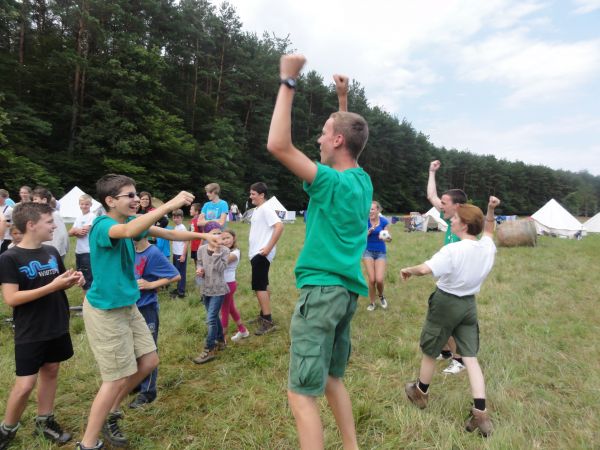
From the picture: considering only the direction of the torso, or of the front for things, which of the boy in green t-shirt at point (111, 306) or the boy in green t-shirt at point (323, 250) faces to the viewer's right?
the boy in green t-shirt at point (111, 306)

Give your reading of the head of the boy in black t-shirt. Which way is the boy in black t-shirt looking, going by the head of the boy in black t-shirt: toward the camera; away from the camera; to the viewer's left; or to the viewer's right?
to the viewer's right

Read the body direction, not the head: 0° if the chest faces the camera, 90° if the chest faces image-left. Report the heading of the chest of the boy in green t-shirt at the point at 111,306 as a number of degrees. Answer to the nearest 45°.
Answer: approximately 270°

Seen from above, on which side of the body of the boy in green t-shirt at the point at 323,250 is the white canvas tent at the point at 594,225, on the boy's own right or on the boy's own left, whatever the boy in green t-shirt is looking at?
on the boy's own right

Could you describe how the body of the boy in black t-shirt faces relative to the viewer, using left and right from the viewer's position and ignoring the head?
facing the viewer and to the right of the viewer

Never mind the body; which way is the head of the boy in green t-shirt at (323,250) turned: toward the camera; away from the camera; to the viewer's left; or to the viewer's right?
to the viewer's left

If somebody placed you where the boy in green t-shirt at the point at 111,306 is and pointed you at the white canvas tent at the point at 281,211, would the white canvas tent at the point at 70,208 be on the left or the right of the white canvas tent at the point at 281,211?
left

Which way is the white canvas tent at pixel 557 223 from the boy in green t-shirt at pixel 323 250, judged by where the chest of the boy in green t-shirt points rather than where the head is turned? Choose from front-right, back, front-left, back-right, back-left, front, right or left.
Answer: right

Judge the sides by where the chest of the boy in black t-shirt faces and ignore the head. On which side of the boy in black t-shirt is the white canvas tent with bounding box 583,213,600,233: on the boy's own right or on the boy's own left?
on the boy's own left

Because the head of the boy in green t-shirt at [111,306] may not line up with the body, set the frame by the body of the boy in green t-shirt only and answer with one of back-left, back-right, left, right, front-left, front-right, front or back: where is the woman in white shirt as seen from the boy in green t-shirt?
front

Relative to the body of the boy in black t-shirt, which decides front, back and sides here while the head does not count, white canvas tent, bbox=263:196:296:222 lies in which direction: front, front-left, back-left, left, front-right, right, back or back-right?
left

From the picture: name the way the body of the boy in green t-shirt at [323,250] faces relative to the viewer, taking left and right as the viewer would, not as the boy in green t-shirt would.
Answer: facing away from the viewer and to the left of the viewer
